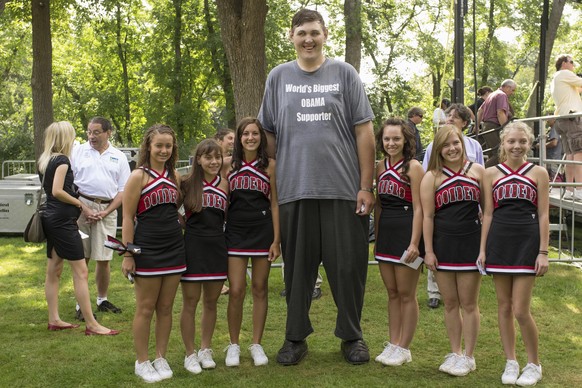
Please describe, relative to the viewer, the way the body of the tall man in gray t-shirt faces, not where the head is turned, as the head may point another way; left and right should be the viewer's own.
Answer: facing the viewer

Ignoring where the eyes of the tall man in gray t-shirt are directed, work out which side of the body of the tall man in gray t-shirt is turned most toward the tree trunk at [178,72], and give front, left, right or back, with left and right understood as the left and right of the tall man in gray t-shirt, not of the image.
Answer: back

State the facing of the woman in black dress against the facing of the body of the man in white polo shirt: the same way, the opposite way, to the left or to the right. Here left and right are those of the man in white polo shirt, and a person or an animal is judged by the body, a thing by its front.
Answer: to the left

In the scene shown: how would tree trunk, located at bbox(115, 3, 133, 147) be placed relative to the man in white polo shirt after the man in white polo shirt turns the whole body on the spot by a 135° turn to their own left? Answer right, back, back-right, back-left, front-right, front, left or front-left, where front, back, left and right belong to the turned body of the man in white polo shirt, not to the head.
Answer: front-left

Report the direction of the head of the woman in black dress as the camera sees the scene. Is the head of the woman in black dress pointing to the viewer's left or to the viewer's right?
to the viewer's right

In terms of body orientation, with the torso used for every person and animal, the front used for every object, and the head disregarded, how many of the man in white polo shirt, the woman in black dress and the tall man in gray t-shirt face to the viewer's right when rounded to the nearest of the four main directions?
1

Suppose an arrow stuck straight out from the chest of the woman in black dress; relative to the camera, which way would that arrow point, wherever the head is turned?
to the viewer's right

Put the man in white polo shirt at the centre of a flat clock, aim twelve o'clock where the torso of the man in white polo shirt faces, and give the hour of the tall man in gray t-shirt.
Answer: The tall man in gray t-shirt is roughly at 11 o'clock from the man in white polo shirt.

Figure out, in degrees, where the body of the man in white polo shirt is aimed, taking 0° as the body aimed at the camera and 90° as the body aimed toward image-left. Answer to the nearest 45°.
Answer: approximately 0°

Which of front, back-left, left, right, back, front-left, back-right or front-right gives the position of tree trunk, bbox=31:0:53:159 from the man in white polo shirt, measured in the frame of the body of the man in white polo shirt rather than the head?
back

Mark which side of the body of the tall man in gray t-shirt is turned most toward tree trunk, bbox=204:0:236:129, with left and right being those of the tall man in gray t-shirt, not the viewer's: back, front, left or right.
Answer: back

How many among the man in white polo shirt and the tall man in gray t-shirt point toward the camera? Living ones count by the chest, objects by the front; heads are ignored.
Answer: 2
